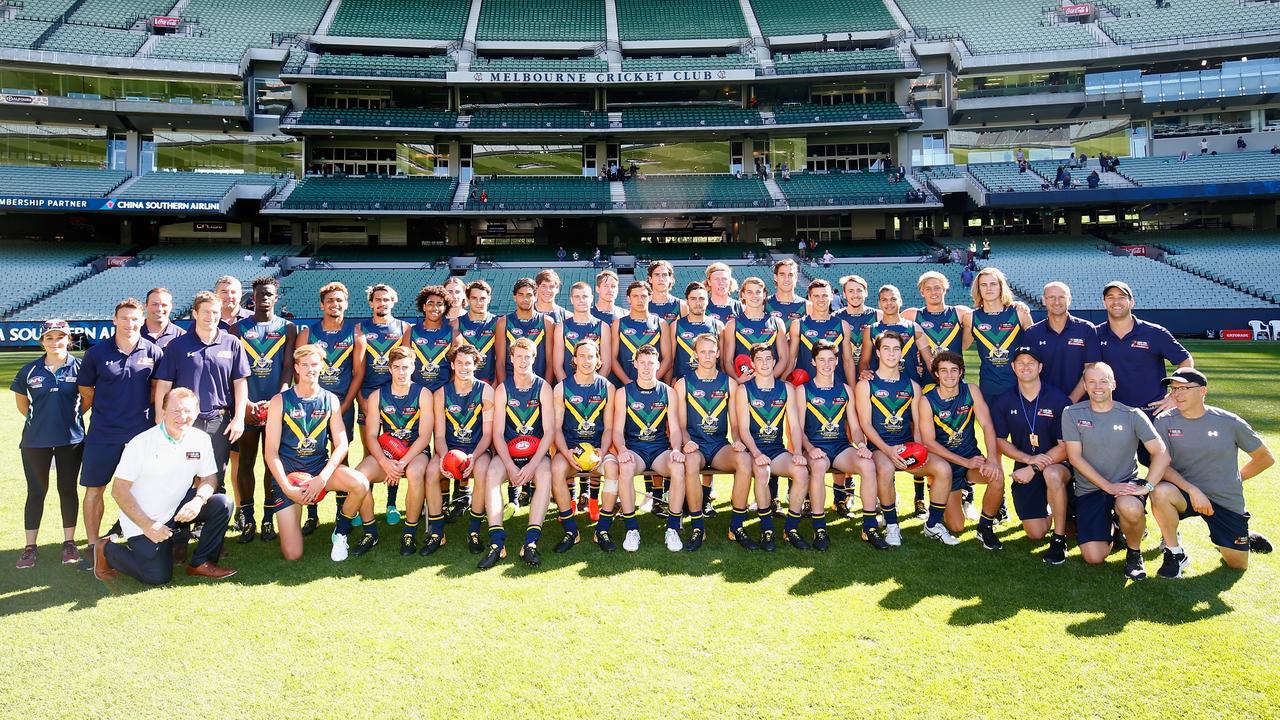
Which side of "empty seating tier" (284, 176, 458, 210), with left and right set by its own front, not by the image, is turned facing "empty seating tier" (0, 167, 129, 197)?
right

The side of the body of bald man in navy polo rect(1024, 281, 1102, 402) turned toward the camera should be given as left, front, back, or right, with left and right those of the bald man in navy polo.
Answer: front

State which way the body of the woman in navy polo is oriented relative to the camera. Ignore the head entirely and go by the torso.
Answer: toward the camera

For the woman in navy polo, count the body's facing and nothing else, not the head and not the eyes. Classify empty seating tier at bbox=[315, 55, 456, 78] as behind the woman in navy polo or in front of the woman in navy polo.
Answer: behind

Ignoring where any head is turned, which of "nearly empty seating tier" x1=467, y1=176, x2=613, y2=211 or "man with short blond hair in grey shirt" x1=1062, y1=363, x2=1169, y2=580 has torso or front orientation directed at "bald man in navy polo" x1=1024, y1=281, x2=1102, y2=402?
the nearly empty seating tier

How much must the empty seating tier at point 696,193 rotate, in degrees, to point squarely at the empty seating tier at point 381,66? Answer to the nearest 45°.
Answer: approximately 90° to its right

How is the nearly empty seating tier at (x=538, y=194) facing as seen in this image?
toward the camera

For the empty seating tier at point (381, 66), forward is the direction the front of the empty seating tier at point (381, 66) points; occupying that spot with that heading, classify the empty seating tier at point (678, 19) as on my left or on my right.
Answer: on my left

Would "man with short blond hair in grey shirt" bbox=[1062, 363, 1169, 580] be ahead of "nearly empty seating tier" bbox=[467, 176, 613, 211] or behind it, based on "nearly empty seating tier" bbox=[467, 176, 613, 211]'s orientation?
ahead

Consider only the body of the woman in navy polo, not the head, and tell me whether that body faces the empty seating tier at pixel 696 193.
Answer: no

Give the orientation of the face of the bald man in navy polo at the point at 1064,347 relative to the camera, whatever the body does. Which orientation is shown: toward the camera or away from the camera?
toward the camera

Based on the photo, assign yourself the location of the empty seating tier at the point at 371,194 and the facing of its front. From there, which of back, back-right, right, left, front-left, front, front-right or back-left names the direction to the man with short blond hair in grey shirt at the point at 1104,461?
front
